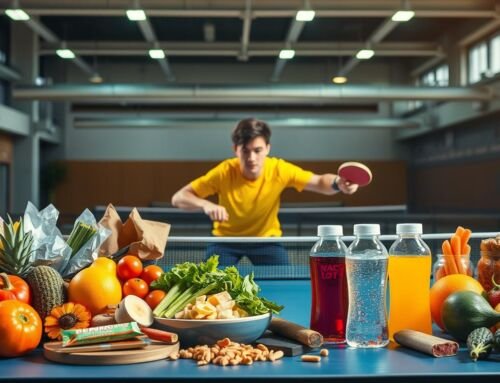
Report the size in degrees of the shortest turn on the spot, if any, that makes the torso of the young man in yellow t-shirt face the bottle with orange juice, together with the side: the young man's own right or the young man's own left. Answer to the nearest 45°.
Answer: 0° — they already face it

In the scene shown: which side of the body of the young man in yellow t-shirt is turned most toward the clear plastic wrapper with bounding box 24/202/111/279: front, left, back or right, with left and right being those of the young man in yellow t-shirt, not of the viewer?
front

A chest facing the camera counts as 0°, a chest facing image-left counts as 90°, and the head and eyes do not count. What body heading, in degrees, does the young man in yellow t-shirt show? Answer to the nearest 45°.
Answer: approximately 0°

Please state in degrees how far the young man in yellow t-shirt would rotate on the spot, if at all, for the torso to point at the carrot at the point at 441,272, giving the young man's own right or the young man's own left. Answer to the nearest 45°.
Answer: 0° — they already face it

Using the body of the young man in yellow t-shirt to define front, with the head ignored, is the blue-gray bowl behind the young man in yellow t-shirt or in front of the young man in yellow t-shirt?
in front

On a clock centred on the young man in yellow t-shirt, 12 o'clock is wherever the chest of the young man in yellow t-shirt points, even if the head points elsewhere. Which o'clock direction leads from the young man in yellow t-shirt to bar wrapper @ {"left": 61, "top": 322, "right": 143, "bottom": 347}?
The bar wrapper is roughly at 12 o'clock from the young man in yellow t-shirt.

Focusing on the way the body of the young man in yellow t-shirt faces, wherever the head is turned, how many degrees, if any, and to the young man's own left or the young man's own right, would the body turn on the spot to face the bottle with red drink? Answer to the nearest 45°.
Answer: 0° — they already face it

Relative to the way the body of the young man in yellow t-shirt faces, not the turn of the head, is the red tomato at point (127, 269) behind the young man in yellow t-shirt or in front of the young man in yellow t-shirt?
in front

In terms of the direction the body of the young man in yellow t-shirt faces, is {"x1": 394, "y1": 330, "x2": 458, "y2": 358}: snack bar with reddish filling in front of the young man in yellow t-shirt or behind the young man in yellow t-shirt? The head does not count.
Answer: in front
